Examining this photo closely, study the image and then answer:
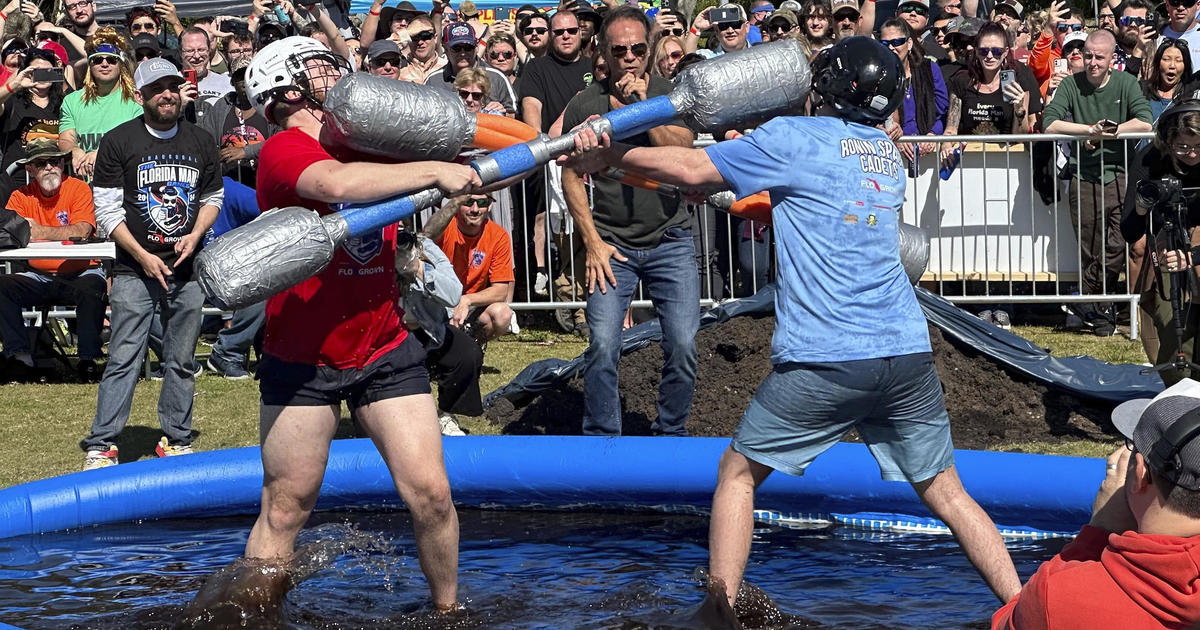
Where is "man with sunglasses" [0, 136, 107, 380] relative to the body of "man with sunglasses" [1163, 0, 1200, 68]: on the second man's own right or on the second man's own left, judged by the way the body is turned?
on the second man's own right

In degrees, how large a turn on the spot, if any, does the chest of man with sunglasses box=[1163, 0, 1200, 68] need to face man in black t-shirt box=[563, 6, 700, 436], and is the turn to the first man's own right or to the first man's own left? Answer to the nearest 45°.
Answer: approximately 45° to the first man's own right

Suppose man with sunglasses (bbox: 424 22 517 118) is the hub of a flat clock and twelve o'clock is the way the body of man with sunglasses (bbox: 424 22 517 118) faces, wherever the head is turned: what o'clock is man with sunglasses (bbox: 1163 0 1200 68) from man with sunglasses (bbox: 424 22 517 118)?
man with sunglasses (bbox: 1163 0 1200 68) is roughly at 9 o'clock from man with sunglasses (bbox: 424 22 517 118).

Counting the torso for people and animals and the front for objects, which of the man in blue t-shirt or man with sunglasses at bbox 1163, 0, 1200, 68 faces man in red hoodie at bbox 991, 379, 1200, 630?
the man with sunglasses

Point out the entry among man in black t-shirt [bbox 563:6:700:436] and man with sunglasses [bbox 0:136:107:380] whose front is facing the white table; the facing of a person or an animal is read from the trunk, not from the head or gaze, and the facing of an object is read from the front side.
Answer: the man with sunglasses

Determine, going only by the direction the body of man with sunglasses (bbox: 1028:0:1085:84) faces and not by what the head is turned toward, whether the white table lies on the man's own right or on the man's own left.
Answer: on the man's own right

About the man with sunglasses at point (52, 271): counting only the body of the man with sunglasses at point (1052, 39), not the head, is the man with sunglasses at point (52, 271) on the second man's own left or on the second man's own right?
on the second man's own right

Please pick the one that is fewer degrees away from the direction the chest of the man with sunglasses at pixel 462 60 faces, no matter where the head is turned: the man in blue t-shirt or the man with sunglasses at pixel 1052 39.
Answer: the man in blue t-shirt

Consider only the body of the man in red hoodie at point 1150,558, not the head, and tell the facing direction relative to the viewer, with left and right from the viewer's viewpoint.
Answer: facing away from the viewer and to the left of the viewer

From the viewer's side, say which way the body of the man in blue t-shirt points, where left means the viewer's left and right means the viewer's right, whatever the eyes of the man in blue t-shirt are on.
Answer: facing away from the viewer and to the left of the viewer
